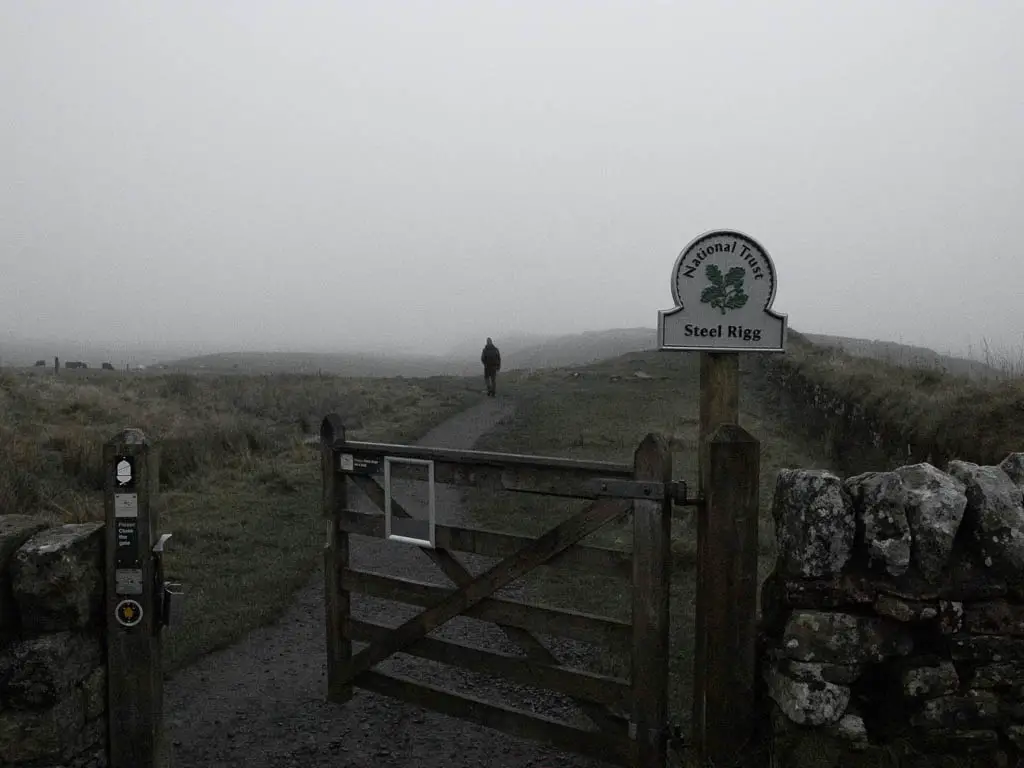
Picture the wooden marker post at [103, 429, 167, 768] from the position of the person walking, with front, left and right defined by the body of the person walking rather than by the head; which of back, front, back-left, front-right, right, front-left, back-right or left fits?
back

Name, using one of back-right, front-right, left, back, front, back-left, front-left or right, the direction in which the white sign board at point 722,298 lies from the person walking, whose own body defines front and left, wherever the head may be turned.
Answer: back

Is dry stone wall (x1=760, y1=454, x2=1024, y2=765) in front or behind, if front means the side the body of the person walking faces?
behind

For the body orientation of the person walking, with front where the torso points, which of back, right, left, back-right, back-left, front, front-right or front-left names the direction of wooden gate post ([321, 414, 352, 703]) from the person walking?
back

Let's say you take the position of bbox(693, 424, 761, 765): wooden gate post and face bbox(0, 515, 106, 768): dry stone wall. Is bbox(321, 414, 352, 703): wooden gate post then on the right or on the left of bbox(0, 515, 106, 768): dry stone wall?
right

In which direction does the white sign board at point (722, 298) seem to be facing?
toward the camera

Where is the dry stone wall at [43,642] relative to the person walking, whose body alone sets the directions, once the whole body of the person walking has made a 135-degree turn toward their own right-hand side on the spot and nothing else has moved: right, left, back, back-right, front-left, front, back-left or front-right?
front-right

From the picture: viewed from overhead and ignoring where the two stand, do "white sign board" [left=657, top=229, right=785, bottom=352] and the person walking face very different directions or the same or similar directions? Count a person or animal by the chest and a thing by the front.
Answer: very different directions

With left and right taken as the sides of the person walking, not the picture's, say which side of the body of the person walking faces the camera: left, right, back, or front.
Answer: back
